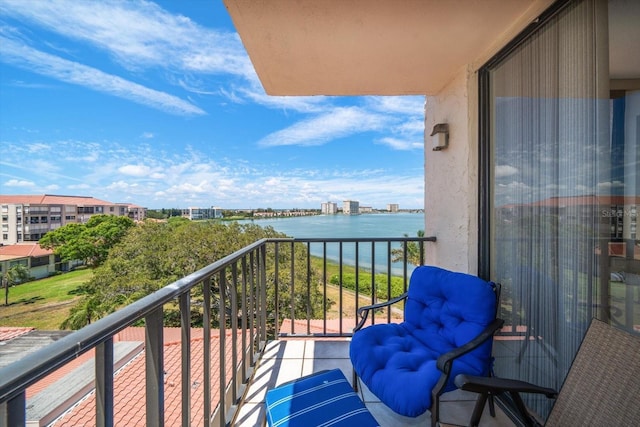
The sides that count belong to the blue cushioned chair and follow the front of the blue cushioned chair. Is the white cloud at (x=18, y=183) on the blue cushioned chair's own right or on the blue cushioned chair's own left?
on the blue cushioned chair's own right

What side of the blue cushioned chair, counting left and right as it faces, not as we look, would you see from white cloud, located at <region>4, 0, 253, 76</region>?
right

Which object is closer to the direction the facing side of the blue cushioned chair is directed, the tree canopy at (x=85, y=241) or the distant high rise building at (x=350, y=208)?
the tree canopy

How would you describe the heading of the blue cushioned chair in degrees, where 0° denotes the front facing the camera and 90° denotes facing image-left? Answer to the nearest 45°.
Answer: approximately 45°

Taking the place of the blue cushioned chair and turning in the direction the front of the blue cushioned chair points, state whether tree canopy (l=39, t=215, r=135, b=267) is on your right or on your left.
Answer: on your right

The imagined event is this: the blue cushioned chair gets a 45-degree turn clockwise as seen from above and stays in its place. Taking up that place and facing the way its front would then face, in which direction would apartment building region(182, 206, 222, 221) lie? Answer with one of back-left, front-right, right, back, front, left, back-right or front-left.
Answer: front-right

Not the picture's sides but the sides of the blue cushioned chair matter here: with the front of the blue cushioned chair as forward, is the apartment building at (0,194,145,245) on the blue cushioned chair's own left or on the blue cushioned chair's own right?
on the blue cushioned chair's own right

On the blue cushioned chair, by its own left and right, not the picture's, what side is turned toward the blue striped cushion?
front

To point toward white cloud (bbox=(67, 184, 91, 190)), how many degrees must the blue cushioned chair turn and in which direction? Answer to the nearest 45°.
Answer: approximately 90° to its right

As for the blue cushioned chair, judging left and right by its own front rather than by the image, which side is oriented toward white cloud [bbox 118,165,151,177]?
right

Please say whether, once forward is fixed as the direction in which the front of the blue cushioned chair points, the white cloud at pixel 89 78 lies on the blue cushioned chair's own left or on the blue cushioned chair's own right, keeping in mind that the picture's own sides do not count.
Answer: on the blue cushioned chair's own right

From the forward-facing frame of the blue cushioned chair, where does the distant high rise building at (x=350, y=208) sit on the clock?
The distant high rise building is roughly at 4 o'clock from the blue cushioned chair.

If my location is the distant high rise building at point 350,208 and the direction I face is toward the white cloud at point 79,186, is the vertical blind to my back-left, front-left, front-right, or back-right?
back-left
